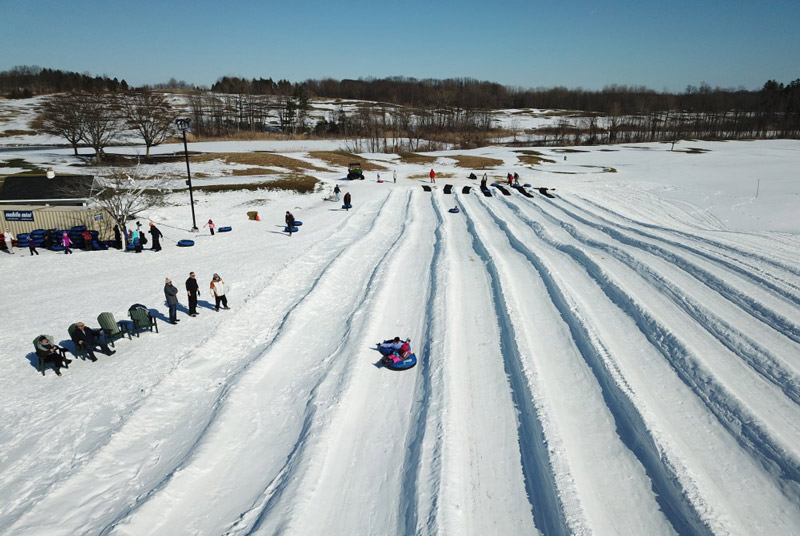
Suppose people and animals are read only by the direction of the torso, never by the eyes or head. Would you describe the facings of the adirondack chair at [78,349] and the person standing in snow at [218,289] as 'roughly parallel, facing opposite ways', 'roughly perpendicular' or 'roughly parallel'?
roughly parallel

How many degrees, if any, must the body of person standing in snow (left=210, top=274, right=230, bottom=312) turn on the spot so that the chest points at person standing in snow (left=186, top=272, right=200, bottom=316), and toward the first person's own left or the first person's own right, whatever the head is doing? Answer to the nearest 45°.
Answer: approximately 135° to the first person's own right

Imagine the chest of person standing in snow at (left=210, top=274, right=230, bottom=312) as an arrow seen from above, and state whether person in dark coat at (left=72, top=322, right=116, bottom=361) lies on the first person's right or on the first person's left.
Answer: on the first person's right

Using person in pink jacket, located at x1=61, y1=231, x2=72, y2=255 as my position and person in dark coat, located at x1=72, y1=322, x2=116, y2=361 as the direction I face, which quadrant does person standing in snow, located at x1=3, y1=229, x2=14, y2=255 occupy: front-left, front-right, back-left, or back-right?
back-right

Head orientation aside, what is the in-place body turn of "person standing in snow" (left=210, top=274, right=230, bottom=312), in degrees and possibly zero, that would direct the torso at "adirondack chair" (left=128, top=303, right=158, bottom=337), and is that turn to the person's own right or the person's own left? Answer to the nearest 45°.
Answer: approximately 90° to the person's own right

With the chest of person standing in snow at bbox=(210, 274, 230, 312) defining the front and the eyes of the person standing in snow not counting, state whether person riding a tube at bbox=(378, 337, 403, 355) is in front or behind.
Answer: in front

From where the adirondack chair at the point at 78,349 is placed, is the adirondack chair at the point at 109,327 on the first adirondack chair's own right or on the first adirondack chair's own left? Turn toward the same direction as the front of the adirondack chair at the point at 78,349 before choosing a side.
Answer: on the first adirondack chair's own left

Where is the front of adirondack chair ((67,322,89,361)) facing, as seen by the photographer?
facing the viewer and to the right of the viewer

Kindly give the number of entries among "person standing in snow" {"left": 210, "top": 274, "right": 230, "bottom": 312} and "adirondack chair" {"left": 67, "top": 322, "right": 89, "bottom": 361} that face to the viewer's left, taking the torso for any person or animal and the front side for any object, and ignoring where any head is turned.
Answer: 0

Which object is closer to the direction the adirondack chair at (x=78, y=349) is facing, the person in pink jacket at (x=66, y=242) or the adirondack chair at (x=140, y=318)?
the adirondack chair

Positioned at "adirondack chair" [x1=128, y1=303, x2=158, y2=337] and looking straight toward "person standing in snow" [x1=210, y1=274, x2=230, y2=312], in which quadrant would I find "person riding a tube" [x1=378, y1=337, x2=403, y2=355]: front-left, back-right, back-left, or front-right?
front-right

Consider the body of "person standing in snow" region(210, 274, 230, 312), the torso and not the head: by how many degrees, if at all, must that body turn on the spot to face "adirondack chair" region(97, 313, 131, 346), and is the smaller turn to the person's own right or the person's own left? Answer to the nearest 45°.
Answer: approximately 90° to the person's own right
